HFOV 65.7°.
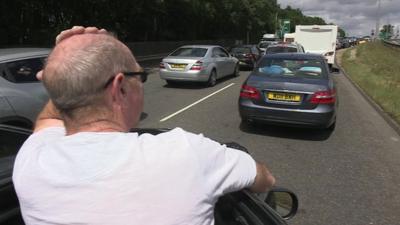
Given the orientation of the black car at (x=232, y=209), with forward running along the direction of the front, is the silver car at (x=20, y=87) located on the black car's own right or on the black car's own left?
on the black car's own left

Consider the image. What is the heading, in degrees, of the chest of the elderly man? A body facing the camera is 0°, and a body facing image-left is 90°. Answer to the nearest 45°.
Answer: approximately 180°

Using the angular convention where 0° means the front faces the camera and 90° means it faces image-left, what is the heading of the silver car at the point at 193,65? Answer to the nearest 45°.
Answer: approximately 225°

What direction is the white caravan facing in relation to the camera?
away from the camera

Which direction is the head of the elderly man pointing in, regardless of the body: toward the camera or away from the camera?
away from the camera

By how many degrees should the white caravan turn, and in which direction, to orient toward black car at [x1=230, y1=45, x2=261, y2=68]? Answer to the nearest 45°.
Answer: approximately 135° to its left

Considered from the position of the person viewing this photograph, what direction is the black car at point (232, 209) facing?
facing away from the viewer and to the right of the viewer

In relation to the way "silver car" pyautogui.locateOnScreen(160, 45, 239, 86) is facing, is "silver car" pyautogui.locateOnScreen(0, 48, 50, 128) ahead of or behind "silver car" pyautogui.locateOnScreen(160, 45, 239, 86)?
behind

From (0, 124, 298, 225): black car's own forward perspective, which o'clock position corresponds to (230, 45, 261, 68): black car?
(230, 45, 261, 68): black car is roughly at 11 o'clock from (0, 124, 298, 225): black car.

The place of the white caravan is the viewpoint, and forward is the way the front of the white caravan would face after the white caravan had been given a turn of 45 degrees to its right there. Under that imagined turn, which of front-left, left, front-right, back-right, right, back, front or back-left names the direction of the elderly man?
back-right
